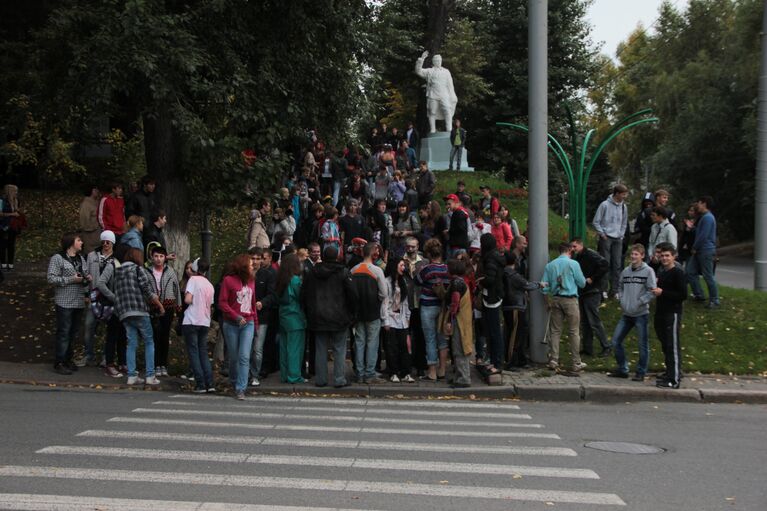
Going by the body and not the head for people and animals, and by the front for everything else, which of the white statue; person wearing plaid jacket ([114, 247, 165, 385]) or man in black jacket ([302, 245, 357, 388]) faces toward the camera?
the white statue

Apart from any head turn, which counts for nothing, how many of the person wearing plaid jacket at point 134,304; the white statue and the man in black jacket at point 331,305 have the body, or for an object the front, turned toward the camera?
1

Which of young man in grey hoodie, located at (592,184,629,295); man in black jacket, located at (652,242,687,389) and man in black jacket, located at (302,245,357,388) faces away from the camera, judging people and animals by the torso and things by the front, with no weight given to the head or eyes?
man in black jacket, located at (302,245,357,388)

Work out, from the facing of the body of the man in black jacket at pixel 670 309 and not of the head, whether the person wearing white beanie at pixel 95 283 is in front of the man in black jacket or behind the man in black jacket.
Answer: in front

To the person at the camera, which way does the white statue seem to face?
facing the viewer

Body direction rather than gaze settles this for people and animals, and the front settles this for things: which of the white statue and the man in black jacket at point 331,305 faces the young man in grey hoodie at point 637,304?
the white statue

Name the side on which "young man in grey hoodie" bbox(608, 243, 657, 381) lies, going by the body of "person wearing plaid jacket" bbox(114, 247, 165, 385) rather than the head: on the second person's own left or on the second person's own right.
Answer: on the second person's own right

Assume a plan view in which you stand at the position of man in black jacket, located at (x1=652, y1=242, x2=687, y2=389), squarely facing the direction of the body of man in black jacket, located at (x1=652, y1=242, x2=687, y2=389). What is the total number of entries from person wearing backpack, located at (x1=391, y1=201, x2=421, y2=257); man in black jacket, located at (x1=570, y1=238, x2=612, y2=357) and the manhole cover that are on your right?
2

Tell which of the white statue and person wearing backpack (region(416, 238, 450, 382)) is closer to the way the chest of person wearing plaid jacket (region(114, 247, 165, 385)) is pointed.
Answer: the white statue

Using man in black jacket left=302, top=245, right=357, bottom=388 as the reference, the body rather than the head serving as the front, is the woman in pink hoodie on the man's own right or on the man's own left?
on the man's own left

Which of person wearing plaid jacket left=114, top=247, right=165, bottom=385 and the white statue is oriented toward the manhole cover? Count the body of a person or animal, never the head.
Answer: the white statue

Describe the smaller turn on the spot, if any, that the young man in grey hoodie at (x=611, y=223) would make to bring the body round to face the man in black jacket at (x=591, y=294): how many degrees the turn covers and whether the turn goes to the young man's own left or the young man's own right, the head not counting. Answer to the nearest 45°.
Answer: approximately 45° to the young man's own right

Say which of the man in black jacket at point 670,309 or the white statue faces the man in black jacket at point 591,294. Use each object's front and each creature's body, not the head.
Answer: the white statue

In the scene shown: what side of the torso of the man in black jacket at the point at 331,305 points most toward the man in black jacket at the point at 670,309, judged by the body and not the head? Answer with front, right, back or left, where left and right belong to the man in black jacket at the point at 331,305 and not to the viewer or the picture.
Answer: right

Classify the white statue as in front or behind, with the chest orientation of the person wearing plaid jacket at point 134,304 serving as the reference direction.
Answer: in front

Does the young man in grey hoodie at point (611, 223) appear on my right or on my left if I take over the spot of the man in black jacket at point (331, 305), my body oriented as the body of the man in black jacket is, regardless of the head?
on my right

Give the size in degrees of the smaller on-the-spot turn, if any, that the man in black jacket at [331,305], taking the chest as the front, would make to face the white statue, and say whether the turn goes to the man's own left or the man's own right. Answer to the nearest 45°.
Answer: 0° — they already face it

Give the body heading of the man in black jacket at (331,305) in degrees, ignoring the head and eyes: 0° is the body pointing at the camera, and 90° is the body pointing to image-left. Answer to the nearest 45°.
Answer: approximately 180°
